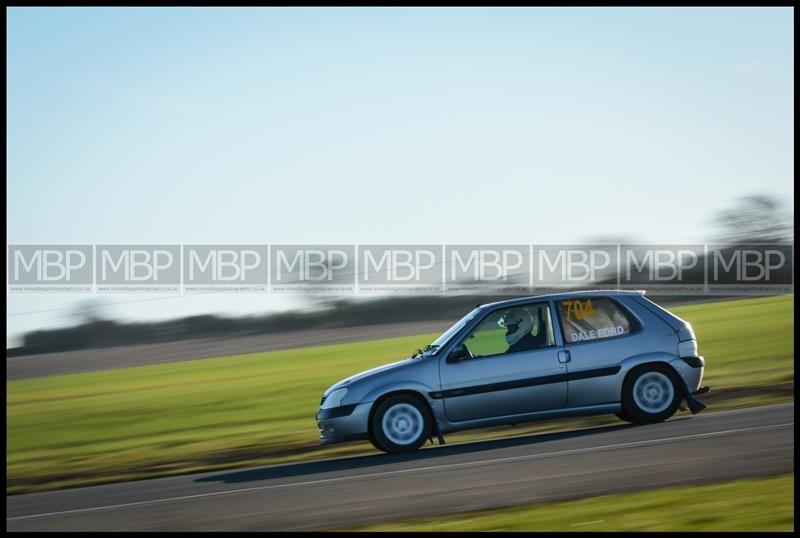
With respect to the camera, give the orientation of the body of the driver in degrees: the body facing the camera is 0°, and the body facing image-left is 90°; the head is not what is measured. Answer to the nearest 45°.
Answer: approximately 90°

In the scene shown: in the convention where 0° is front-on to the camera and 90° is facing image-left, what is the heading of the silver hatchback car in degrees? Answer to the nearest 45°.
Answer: approximately 90°

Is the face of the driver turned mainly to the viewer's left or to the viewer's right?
to the viewer's left
